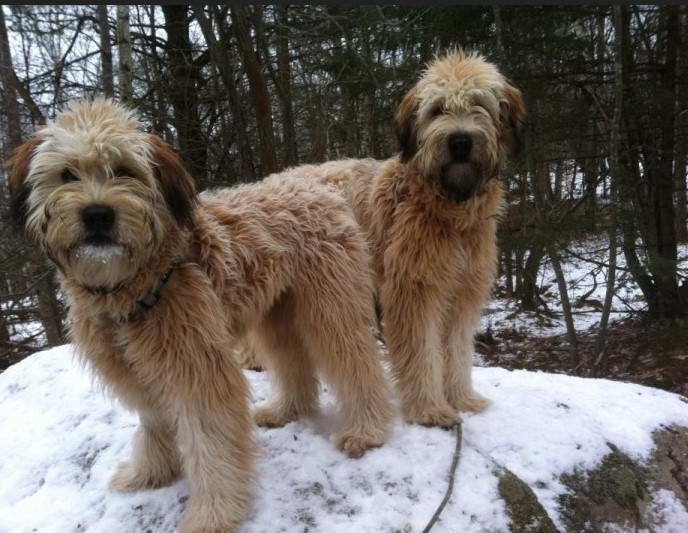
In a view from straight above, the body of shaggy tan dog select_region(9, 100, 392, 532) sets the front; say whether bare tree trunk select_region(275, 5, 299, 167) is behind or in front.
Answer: behind

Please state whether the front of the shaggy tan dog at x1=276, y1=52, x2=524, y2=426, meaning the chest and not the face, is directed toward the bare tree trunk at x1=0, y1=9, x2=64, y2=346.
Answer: no

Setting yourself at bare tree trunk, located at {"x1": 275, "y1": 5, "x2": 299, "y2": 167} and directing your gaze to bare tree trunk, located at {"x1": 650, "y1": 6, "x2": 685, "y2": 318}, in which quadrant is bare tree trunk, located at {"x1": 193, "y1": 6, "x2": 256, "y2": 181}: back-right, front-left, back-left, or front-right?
back-right

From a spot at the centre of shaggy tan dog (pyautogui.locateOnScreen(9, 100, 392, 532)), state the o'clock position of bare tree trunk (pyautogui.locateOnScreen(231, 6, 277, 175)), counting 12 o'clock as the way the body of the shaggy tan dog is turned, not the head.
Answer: The bare tree trunk is roughly at 5 o'clock from the shaggy tan dog.

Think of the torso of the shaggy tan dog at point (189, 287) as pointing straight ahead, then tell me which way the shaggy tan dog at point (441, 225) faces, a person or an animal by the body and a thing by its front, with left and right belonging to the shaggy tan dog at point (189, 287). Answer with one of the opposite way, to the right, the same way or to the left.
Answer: to the left

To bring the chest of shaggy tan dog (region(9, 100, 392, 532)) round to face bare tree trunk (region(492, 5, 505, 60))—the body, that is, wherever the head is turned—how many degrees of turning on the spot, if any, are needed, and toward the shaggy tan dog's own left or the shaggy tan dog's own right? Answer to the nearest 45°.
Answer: approximately 180°

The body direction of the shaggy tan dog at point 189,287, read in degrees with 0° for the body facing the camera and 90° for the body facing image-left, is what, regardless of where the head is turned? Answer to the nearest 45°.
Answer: approximately 45°

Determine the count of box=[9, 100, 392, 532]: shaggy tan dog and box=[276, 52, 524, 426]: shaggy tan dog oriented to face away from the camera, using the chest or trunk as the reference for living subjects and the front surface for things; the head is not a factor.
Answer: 0

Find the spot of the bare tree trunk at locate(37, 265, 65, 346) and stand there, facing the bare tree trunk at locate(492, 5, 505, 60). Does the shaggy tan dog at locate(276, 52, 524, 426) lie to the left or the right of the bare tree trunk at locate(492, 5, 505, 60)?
right

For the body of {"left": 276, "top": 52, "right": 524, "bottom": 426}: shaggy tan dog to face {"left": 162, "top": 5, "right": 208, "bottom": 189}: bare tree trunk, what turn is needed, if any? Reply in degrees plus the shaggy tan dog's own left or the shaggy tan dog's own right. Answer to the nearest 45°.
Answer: approximately 180°

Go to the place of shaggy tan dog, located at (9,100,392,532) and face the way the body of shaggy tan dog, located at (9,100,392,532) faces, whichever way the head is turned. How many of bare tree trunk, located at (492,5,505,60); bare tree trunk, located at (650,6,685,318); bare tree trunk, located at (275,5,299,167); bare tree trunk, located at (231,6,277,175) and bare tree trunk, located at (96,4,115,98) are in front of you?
0

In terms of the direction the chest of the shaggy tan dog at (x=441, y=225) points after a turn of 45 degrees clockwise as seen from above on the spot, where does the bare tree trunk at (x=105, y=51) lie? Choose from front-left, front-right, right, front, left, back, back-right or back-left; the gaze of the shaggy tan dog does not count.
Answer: back-right

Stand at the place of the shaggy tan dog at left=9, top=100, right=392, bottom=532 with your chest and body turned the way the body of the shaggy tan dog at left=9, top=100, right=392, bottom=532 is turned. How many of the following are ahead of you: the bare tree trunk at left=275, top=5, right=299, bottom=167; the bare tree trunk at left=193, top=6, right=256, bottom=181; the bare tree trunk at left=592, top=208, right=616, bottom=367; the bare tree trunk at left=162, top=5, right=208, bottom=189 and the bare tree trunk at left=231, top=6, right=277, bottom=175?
0

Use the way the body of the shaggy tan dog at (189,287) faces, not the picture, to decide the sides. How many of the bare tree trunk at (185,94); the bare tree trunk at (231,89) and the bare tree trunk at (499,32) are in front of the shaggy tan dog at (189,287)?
0

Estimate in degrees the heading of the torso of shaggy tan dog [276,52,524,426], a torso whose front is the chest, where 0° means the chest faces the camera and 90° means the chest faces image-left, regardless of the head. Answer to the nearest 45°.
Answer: approximately 315°

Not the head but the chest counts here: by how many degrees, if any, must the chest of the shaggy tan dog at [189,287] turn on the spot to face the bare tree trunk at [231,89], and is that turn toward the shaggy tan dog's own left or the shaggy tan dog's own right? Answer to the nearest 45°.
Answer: approximately 135° to the shaggy tan dog's own right

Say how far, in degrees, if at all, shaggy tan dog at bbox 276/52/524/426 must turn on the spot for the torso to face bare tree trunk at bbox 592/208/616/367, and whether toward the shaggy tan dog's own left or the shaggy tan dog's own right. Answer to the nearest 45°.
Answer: approximately 90° to the shaggy tan dog's own left

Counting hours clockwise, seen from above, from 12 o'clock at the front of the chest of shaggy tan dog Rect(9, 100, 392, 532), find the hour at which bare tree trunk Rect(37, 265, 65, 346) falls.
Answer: The bare tree trunk is roughly at 4 o'clock from the shaggy tan dog.

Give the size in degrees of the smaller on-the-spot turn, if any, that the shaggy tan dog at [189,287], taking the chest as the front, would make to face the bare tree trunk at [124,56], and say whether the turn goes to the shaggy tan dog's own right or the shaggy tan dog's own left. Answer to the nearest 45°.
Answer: approximately 135° to the shaggy tan dog's own right
